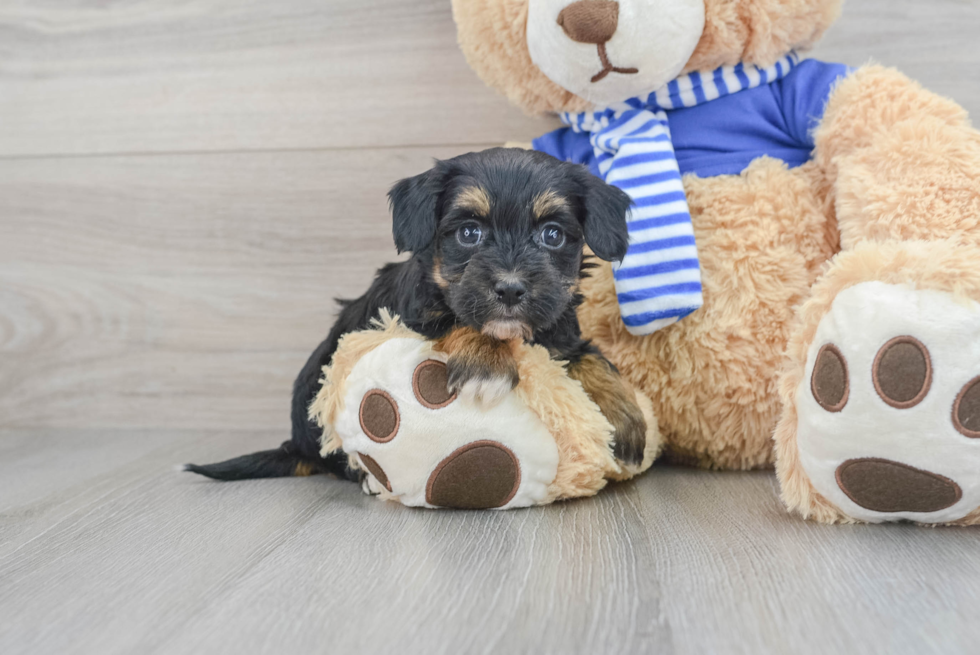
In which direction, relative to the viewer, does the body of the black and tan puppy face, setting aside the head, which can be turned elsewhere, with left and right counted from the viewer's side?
facing the viewer and to the right of the viewer
